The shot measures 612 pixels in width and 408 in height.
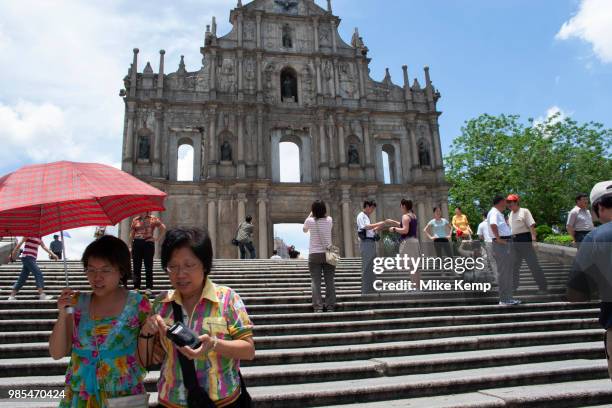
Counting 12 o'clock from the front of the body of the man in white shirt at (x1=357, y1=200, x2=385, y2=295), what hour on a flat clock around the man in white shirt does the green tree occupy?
The green tree is roughly at 10 o'clock from the man in white shirt.

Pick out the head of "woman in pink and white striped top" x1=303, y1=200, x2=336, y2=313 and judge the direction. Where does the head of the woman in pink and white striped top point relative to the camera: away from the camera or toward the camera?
away from the camera

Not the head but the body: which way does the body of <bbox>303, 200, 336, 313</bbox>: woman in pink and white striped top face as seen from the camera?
away from the camera

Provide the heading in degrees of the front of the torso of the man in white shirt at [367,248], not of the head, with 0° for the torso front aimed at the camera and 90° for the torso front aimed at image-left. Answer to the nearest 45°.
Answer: approximately 270°

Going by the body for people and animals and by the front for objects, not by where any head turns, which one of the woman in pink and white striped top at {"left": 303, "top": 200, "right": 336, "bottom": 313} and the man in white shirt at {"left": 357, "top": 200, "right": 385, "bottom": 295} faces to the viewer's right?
the man in white shirt

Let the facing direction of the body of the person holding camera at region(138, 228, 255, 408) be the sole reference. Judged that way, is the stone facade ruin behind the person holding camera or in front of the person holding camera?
behind

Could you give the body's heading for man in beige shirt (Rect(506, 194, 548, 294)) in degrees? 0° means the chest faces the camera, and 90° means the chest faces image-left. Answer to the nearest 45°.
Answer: approximately 45°

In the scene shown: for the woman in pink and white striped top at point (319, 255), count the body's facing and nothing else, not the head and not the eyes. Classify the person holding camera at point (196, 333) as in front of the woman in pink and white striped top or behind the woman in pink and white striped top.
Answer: behind

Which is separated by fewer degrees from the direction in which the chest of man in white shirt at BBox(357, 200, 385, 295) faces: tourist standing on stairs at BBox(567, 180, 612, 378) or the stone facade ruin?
the tourist standing on stairs

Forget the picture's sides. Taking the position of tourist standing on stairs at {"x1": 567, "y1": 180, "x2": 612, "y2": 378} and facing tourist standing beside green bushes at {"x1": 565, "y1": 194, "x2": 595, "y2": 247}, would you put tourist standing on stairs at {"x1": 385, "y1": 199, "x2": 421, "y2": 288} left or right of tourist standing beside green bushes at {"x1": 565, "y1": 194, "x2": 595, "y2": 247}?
left
